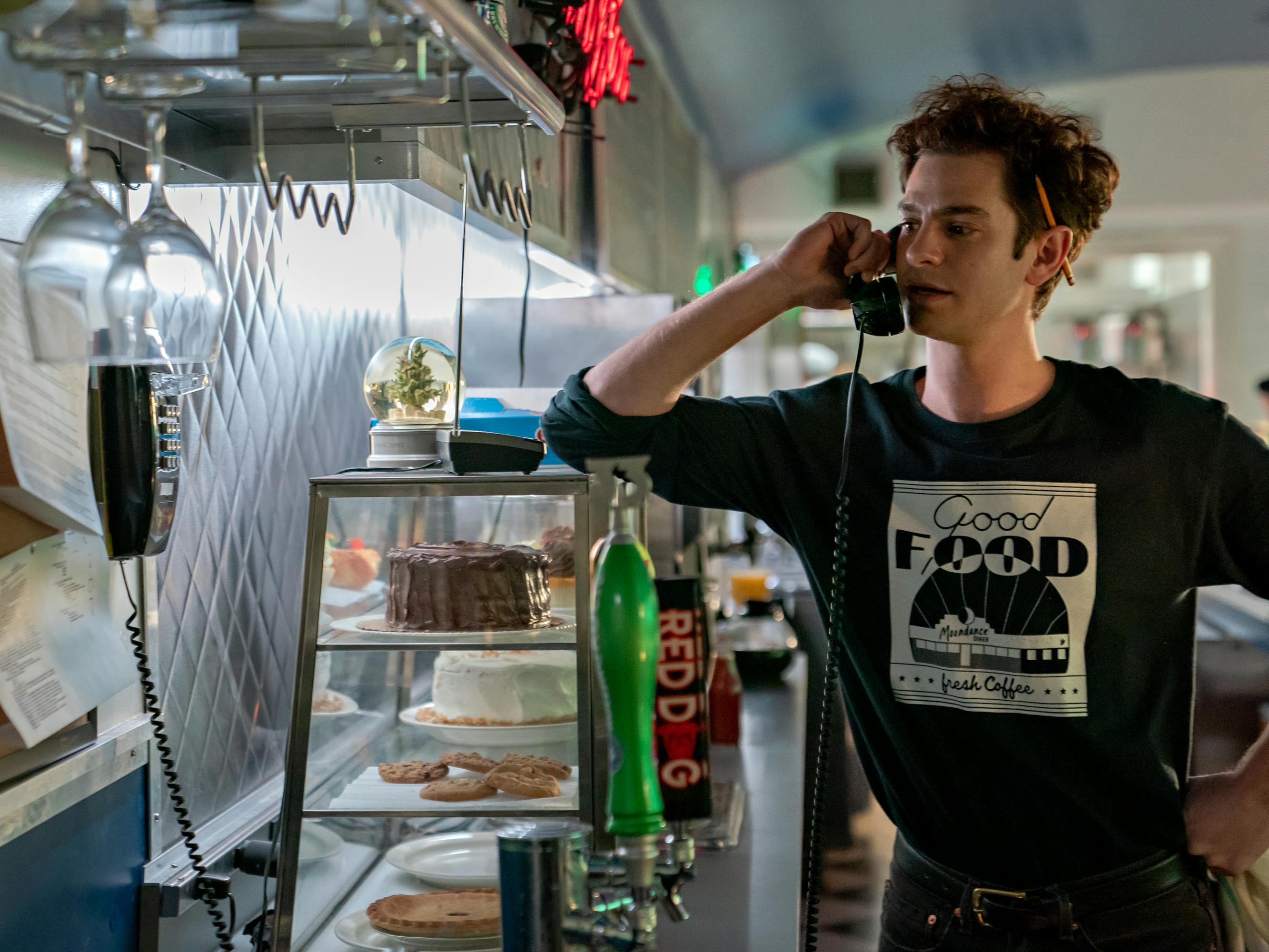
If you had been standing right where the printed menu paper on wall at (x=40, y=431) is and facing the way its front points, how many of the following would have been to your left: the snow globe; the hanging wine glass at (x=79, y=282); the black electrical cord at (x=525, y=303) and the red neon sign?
3

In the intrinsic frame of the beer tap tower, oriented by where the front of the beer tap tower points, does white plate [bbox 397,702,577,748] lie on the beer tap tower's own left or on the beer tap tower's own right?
on the beer tap tower's own left

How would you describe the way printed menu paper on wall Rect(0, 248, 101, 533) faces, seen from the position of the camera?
facing the viewer and to the right of the viewer

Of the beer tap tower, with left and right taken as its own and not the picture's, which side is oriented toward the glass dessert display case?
left

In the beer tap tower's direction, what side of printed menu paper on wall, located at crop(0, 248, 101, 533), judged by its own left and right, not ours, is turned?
front

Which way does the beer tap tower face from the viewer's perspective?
to the viewer's right

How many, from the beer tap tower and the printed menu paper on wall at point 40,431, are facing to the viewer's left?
0

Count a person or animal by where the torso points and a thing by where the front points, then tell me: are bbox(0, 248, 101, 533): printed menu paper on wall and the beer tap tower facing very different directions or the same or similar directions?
same or similar directions

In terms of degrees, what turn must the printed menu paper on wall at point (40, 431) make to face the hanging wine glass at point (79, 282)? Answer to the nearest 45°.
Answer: approximately 45° to its right

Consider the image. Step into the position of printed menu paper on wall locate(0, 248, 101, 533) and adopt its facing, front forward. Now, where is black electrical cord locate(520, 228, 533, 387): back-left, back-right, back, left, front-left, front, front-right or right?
left

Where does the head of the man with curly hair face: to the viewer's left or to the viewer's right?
to the viewer's left
